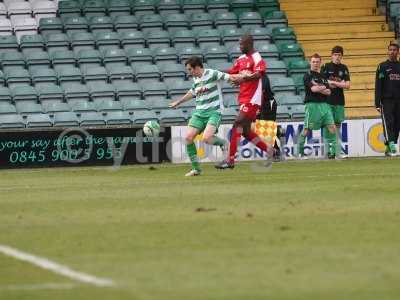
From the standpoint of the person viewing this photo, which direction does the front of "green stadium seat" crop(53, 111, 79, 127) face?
facing the viewer

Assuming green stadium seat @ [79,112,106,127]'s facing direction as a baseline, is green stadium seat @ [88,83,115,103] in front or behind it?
behind

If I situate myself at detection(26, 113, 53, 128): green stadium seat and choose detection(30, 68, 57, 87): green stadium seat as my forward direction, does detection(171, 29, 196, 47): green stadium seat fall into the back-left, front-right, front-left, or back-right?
front-right

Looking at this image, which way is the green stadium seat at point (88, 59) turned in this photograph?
toward the camera

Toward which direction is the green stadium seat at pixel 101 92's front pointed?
toward the camera

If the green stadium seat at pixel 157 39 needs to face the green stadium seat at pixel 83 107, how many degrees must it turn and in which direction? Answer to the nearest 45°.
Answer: approximately 45° to its right

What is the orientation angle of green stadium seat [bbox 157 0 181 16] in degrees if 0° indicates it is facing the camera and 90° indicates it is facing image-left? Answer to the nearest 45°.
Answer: approximately 0°

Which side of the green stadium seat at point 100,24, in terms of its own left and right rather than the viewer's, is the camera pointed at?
front

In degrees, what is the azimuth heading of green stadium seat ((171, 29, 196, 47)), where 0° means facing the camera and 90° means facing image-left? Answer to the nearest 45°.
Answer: approximately 0°

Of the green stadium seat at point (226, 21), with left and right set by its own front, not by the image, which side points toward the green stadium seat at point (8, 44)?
right

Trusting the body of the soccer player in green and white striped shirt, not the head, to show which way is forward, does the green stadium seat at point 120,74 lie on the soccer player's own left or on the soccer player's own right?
on the soccer player's own right

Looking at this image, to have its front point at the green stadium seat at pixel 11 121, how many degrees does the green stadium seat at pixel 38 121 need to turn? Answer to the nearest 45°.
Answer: approximately 90° to its right
